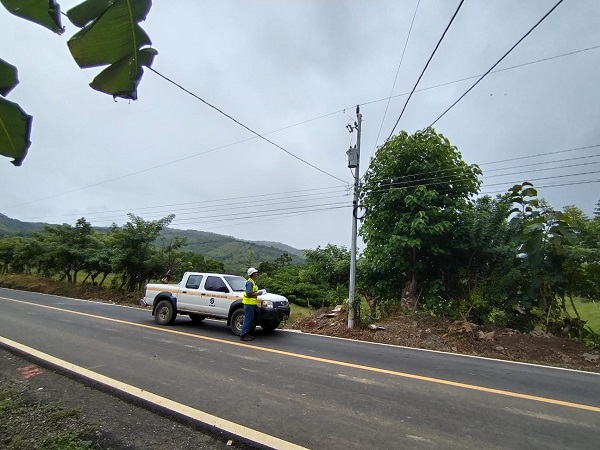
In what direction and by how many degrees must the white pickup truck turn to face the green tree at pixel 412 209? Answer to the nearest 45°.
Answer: approximately 45° to its left

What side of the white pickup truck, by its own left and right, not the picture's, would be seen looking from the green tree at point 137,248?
back

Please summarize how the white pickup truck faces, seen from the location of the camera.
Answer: facing the viewer and to the right of the viewer

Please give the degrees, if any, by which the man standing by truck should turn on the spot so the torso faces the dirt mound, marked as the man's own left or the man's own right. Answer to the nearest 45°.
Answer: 0° — they already face it

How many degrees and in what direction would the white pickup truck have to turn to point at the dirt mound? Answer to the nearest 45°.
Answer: approximately 45° to its left

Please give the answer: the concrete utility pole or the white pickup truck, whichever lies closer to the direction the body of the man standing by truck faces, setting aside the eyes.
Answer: the concrete utility pole

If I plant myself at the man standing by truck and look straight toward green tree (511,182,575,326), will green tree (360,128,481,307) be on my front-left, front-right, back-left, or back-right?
front-left

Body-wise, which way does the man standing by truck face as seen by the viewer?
to the viewer's right

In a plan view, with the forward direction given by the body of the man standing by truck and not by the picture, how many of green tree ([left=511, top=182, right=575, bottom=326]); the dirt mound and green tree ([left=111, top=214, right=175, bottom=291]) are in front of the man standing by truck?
2

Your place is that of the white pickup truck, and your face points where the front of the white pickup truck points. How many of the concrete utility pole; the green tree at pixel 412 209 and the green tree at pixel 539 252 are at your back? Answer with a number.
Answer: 0

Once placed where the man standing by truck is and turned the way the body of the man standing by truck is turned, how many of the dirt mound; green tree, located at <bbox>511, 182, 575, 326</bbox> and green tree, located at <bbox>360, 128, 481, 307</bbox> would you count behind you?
0

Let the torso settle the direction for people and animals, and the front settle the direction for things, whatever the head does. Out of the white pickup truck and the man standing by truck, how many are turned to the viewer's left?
0

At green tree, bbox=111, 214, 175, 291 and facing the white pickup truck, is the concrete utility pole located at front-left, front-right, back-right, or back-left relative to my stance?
front-left
